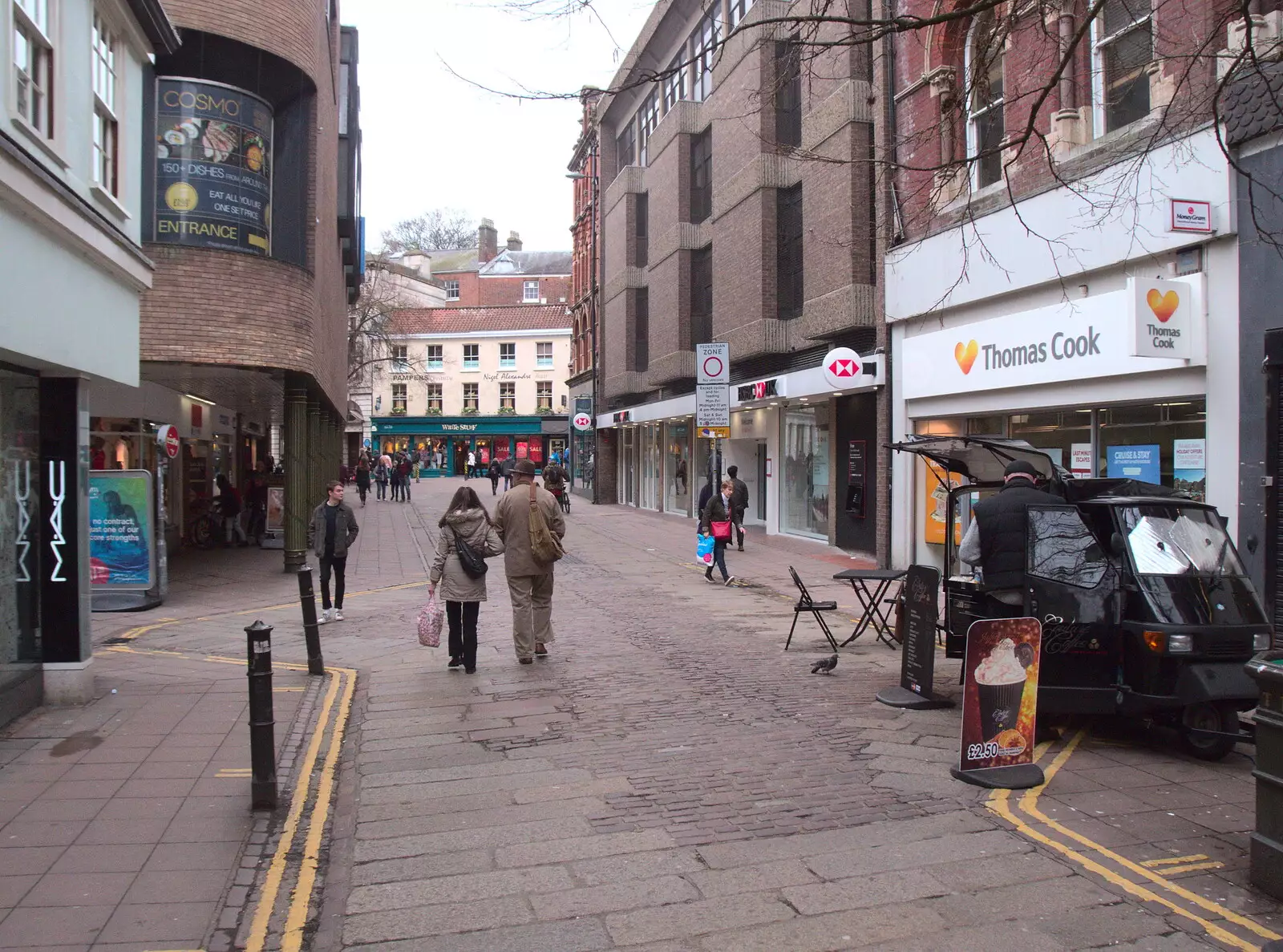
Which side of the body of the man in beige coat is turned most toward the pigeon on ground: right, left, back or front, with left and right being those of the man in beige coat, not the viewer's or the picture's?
right

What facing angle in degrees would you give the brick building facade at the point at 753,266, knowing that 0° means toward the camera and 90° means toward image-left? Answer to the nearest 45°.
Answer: approximately 45°

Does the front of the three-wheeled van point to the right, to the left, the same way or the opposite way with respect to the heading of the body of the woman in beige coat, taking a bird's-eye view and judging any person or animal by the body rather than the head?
the opposite way

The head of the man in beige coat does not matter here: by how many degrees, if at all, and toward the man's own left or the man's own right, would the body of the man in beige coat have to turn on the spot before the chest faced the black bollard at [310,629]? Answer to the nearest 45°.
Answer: approximately 90° to the man's own left

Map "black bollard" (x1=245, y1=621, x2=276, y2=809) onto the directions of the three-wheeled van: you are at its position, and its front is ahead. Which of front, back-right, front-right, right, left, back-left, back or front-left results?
right

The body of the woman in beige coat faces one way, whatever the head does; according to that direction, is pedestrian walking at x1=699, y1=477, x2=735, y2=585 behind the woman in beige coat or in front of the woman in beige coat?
in front

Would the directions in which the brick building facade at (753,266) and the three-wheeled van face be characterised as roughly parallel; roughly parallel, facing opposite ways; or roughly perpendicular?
roughly perpendicular

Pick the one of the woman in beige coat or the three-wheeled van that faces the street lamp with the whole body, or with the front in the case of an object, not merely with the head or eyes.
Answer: the woman in beige coat

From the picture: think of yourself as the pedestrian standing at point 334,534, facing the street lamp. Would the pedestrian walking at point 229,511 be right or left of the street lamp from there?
left

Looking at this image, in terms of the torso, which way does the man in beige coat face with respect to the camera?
away from the camera

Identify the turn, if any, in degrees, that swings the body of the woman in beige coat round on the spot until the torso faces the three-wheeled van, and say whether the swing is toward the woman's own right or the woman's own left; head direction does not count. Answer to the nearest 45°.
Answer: approximately 135° to the woman's own right

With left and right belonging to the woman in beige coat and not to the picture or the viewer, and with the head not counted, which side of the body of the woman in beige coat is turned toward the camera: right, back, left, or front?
back
